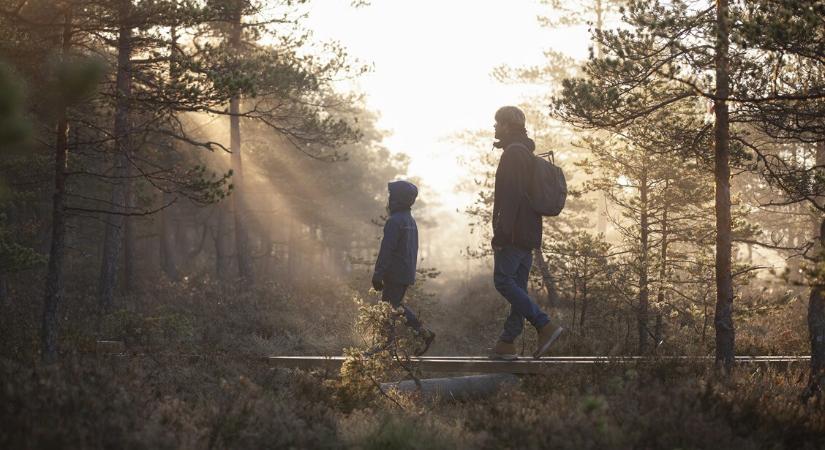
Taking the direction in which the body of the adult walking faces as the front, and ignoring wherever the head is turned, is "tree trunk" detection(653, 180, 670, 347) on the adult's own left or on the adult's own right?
on the adult's own right

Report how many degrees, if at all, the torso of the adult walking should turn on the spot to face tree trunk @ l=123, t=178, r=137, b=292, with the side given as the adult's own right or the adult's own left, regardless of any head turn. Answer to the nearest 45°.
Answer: approximately 45° to the adult's own right

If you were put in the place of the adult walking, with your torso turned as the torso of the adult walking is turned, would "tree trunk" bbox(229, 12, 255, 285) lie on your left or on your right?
on your right

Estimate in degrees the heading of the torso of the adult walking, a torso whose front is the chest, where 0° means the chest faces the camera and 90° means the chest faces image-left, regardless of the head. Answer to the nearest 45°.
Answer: approximately 90°

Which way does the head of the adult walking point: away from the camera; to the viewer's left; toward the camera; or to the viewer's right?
to the viewer's left

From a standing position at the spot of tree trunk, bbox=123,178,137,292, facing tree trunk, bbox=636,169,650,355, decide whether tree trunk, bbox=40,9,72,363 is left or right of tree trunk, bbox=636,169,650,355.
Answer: right

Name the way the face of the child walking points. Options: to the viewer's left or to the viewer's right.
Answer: to the viewer's left

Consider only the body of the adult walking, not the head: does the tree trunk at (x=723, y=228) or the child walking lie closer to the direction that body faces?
the child walking
